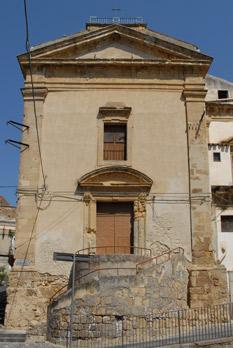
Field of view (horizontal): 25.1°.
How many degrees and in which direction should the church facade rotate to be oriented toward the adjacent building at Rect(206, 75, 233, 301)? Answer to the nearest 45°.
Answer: approximately 135° to its left

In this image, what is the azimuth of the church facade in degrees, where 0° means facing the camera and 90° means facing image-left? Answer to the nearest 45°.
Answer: approximately 0°
